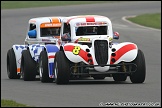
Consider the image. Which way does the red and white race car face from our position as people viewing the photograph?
facing the viewer

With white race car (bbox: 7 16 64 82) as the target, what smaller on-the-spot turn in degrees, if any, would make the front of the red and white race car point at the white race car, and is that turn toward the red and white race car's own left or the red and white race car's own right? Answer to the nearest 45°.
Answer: approximately 135° to the red and white race car's own right
